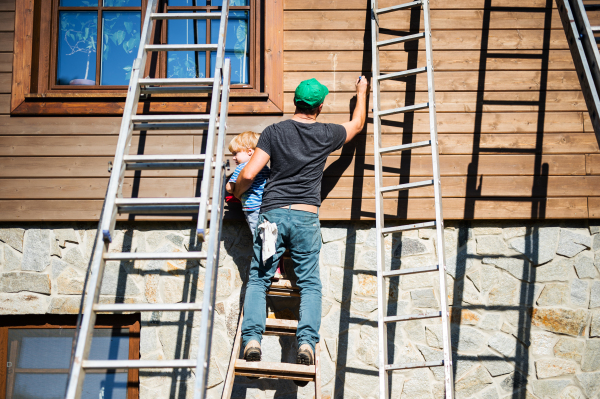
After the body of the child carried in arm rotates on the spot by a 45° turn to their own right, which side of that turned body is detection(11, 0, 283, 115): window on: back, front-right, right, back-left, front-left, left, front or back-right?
front

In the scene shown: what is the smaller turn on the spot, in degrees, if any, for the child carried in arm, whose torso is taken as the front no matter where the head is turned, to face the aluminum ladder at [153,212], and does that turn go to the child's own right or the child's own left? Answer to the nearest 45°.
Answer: approximately 45° to the child's own left

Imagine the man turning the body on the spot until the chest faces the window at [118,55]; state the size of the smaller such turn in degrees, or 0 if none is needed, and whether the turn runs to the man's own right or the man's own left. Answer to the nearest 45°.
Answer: approximately 45° to the man's own left

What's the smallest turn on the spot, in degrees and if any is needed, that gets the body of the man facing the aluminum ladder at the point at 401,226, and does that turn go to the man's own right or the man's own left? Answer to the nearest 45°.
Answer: approximately 90° to the man's own right

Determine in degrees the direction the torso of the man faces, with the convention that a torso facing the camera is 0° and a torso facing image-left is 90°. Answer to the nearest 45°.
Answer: approximately 180°

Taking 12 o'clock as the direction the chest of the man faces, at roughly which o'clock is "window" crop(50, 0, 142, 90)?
The window is roughly at 10 o'clock from the man.

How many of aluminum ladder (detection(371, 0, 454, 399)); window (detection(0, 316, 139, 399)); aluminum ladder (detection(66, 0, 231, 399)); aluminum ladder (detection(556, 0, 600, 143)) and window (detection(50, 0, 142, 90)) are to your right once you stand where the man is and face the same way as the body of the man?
2

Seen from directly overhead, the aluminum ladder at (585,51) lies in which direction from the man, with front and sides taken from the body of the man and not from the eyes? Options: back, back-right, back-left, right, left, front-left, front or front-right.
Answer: right

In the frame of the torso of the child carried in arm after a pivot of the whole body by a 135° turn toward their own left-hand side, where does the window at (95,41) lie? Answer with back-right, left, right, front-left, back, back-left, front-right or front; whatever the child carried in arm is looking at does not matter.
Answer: back
